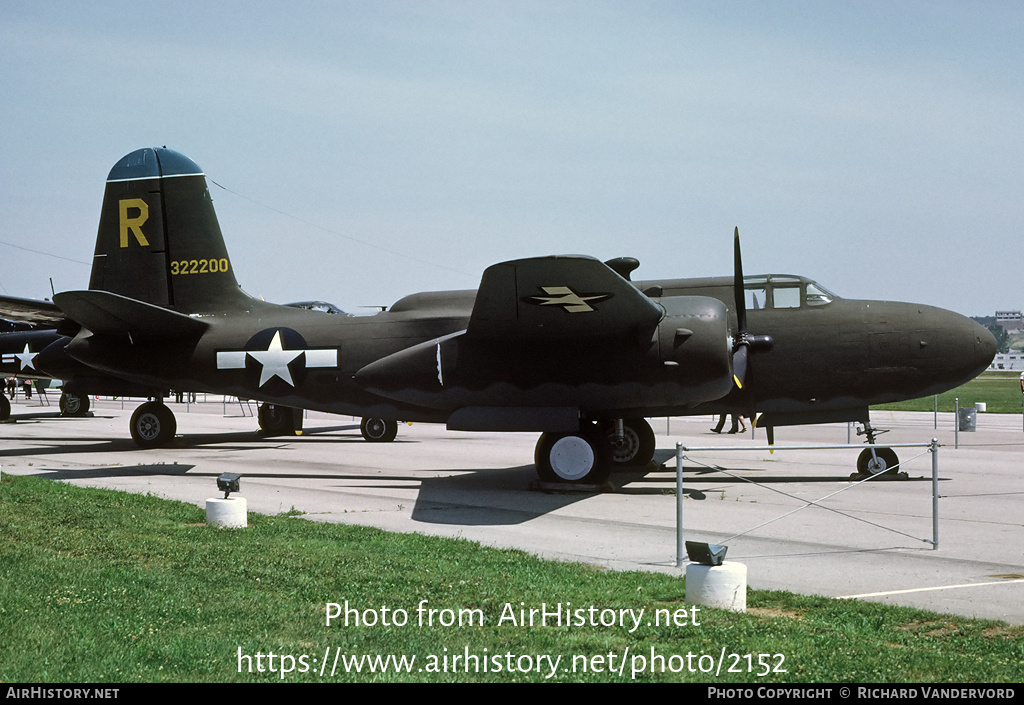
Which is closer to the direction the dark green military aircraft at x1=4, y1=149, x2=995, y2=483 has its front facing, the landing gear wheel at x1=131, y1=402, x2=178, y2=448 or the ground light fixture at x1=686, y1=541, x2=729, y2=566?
the ground light fixture

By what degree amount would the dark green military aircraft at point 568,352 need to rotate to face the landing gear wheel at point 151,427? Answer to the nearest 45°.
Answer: approximately 135° to its left

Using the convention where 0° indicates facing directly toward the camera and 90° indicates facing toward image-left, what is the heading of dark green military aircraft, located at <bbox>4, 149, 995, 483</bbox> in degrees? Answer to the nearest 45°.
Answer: approximately 270°

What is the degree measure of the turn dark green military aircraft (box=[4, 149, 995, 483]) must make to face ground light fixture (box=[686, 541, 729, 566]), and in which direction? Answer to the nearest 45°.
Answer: approximately 90° to its right
